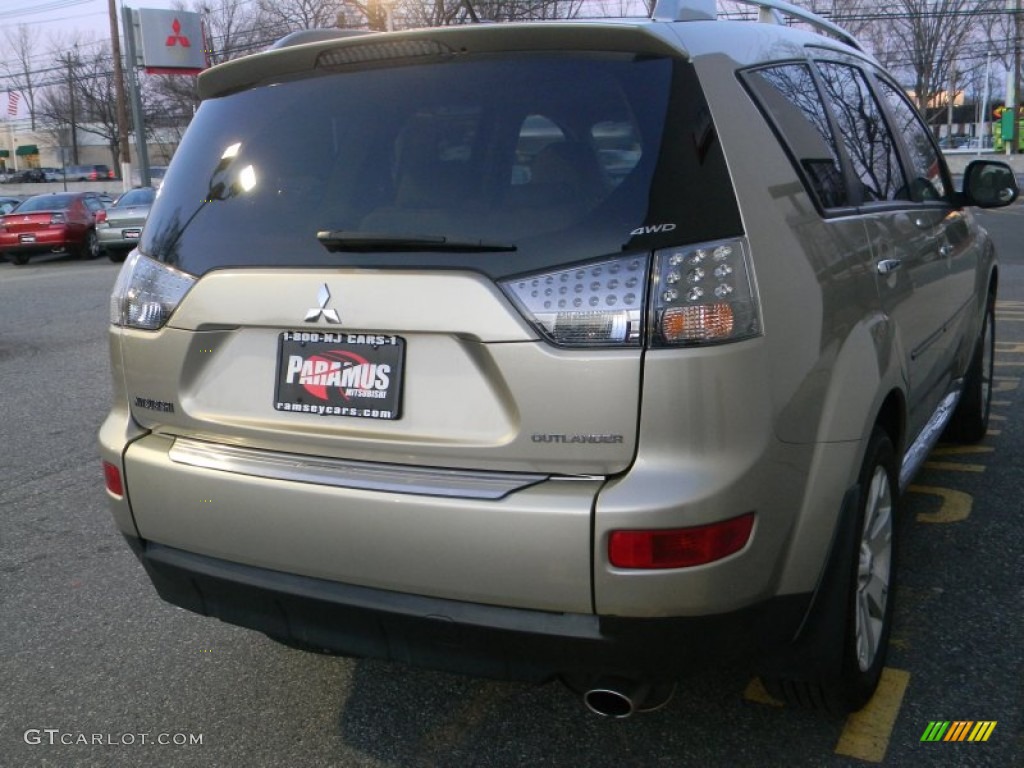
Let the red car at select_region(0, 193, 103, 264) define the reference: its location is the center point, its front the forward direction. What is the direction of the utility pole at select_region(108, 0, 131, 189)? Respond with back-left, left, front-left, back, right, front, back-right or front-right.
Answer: front-left

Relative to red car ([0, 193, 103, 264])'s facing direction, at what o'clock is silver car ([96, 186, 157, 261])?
The silver car is roughly at 3 o'clock from the red car.

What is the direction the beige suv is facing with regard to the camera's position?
facing away from the viewer and to the right of the viewer

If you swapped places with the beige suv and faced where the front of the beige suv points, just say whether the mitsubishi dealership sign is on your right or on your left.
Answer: on your left

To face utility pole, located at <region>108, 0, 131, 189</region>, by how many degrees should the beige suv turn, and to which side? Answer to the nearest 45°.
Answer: approximately 90° to its left

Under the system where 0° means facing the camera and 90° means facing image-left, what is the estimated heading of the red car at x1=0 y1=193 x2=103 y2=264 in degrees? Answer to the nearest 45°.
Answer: approximately 225°
